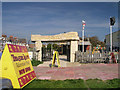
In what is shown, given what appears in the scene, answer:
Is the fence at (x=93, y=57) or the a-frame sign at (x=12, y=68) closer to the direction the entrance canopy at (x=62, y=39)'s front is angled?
the a-frame sign

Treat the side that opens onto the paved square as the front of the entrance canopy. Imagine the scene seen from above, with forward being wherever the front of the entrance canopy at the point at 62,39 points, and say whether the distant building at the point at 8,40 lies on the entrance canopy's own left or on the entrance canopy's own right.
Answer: on the entrance canopy's own right

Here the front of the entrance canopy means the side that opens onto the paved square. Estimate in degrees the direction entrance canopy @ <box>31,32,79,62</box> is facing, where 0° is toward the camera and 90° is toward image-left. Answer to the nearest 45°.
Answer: approximately 0°

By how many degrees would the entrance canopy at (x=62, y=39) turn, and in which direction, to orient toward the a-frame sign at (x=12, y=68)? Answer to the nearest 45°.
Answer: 0° — it already faces it

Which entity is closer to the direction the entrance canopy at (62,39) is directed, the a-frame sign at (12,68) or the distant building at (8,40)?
the a-frame sign

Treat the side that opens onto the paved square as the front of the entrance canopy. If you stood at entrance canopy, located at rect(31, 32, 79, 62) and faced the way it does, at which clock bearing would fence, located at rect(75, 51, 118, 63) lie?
The fence is roughly at 10 o'clock from the entrance canopy.
